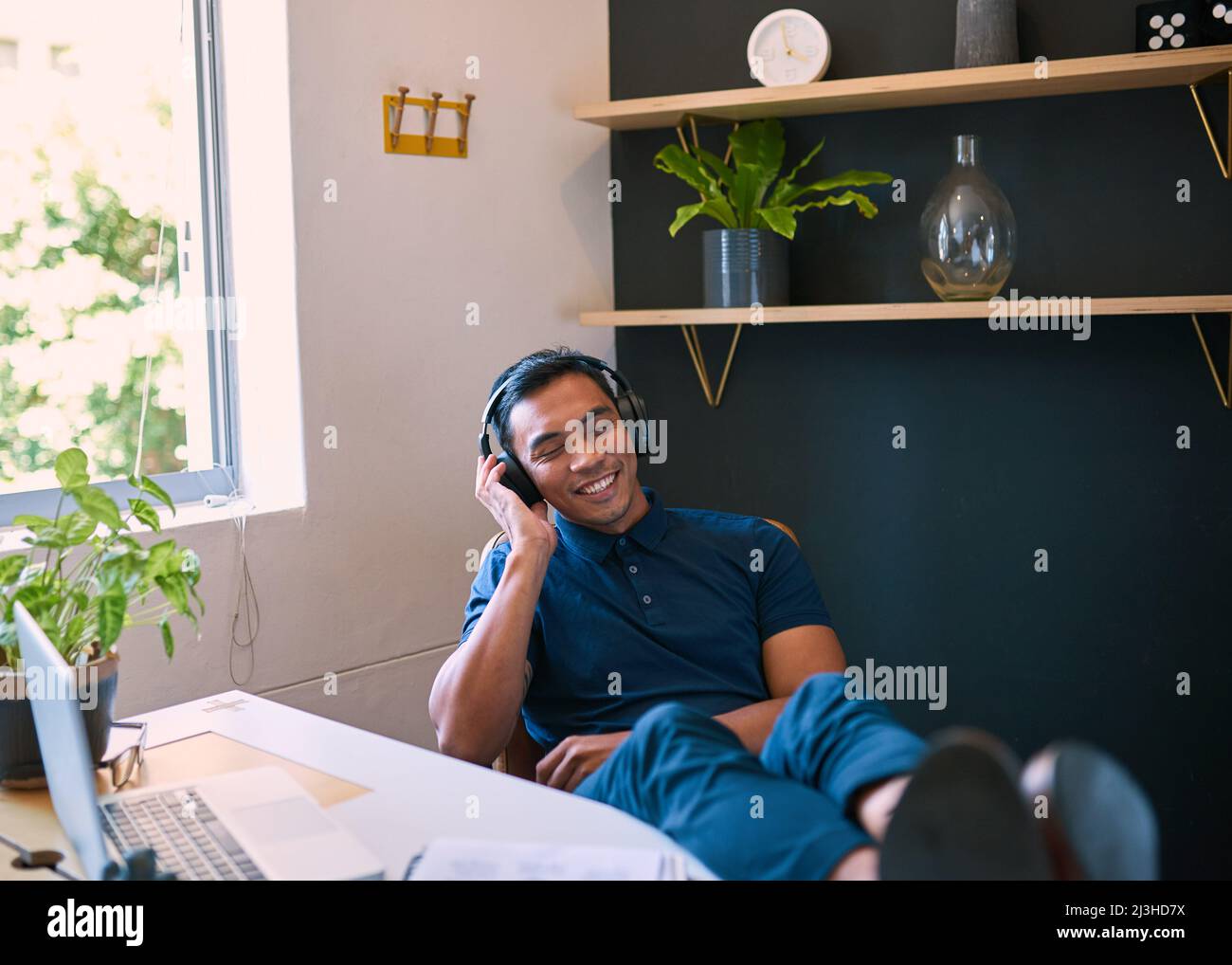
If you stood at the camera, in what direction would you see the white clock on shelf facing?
facing the viewer

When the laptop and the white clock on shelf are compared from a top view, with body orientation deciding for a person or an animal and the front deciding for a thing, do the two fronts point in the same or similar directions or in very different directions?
very different directions

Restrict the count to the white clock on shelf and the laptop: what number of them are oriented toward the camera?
1

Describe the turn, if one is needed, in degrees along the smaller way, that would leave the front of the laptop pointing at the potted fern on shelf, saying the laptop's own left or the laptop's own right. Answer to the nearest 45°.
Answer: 0° — it already faces it

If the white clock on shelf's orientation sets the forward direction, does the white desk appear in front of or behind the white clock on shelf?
in front

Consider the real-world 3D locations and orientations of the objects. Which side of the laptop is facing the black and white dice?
front

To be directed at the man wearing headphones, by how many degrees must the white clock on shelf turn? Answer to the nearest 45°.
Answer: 0° — it already faces them

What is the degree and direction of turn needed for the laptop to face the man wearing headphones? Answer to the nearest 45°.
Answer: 0° — it already faces them

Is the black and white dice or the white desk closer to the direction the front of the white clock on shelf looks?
the white desk

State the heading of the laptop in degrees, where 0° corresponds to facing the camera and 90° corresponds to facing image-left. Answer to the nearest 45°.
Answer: approximately 225°
